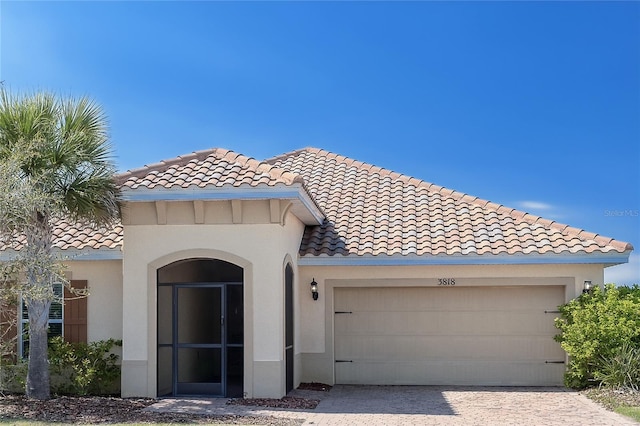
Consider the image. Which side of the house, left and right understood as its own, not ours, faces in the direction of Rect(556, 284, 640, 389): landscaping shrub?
left

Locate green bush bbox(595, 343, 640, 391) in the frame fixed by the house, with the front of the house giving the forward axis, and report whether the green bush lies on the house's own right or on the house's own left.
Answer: on the house's own left

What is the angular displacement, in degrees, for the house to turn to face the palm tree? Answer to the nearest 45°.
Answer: approximately 45° to its right

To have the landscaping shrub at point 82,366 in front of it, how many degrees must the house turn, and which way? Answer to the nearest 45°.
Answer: approximately 90° to its right

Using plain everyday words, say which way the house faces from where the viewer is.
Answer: facing the viewer
